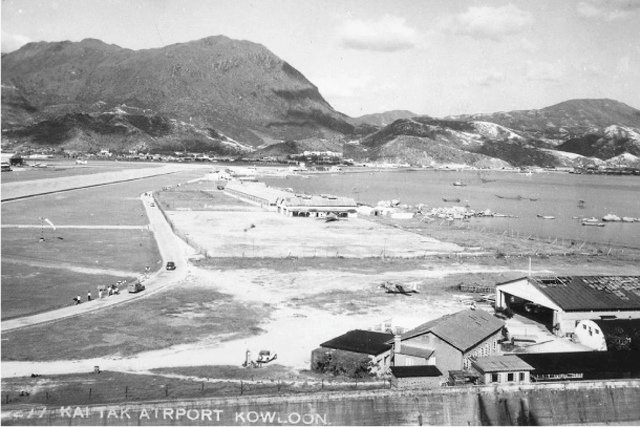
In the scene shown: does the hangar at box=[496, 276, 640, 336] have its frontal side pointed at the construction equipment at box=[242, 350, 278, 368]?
yes

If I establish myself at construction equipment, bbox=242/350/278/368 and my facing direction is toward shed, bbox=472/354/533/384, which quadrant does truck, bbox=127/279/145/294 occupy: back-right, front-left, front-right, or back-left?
back-left

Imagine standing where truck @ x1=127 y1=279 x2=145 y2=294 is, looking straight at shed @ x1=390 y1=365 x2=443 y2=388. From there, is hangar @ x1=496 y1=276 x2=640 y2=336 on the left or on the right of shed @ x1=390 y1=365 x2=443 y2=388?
left

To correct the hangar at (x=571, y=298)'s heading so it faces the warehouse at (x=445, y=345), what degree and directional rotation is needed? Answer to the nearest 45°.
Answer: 0° — it already faces it

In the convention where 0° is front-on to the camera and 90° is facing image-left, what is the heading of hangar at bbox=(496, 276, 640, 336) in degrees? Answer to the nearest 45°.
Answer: approximately 45°

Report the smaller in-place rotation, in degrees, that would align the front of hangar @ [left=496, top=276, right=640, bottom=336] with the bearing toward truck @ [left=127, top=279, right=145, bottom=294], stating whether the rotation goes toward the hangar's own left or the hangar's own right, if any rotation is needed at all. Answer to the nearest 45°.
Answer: approximately 45° to the hangar's own right

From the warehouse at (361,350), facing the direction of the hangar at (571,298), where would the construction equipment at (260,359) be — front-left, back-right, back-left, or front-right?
back-left
